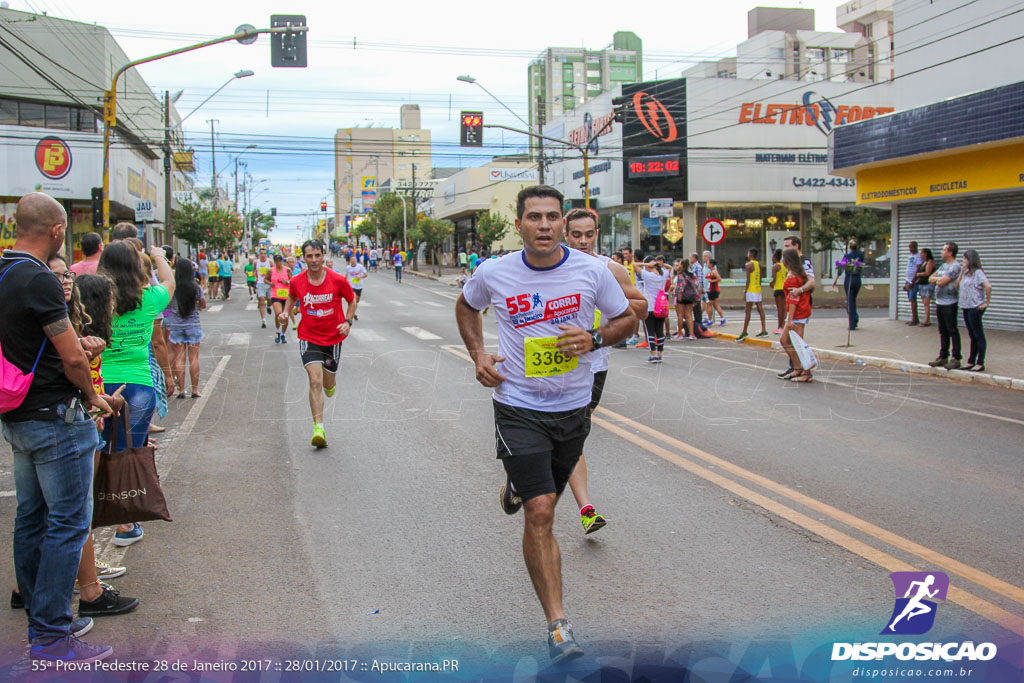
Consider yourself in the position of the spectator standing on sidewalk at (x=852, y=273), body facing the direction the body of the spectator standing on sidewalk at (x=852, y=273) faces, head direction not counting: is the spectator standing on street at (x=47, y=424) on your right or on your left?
on your left

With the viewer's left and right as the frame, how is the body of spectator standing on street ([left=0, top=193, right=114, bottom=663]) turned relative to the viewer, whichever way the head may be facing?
facing away from the viewer and to the right of the viewer

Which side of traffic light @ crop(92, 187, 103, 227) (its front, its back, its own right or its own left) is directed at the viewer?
back

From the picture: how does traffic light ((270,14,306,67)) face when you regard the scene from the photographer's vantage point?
facing away from the viewer

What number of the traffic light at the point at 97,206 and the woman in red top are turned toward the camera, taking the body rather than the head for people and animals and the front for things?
0
